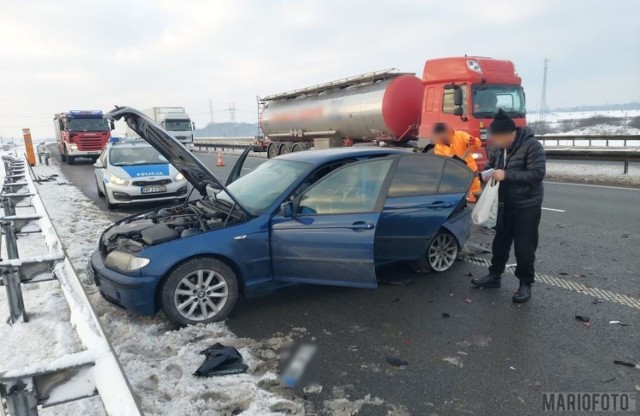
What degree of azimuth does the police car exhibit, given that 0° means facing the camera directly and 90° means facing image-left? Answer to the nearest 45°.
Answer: approximately 315°

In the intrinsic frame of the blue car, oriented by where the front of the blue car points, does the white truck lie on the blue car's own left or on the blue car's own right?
on the blue car's own right

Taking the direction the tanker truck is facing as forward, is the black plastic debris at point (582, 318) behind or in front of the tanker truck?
in front

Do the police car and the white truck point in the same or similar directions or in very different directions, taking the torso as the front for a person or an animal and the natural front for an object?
same or similar directions

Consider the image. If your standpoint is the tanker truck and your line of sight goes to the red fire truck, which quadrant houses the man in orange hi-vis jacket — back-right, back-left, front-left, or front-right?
back-left

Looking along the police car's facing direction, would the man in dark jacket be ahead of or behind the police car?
ahead

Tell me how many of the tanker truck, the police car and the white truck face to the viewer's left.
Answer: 0

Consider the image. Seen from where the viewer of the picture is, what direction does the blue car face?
facing the viewer and to the left of the viewer

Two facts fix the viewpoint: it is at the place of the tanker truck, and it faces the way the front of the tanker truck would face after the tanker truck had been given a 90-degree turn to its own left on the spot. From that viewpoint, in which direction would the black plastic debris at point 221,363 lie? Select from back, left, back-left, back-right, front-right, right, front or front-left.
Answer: back-right

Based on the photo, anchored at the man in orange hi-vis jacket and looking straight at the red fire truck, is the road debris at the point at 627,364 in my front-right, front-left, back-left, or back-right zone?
back-left

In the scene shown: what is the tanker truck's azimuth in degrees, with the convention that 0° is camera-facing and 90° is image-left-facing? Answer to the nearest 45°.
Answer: approximately 315°

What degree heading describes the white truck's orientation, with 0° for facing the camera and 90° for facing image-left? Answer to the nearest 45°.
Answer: approximately 315°

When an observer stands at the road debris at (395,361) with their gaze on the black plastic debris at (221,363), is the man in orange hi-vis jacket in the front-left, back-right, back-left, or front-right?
back-right

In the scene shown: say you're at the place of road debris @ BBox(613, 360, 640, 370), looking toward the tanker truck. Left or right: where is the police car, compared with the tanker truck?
left

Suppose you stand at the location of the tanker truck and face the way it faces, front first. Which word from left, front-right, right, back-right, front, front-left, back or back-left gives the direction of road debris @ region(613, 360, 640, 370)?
front-right
